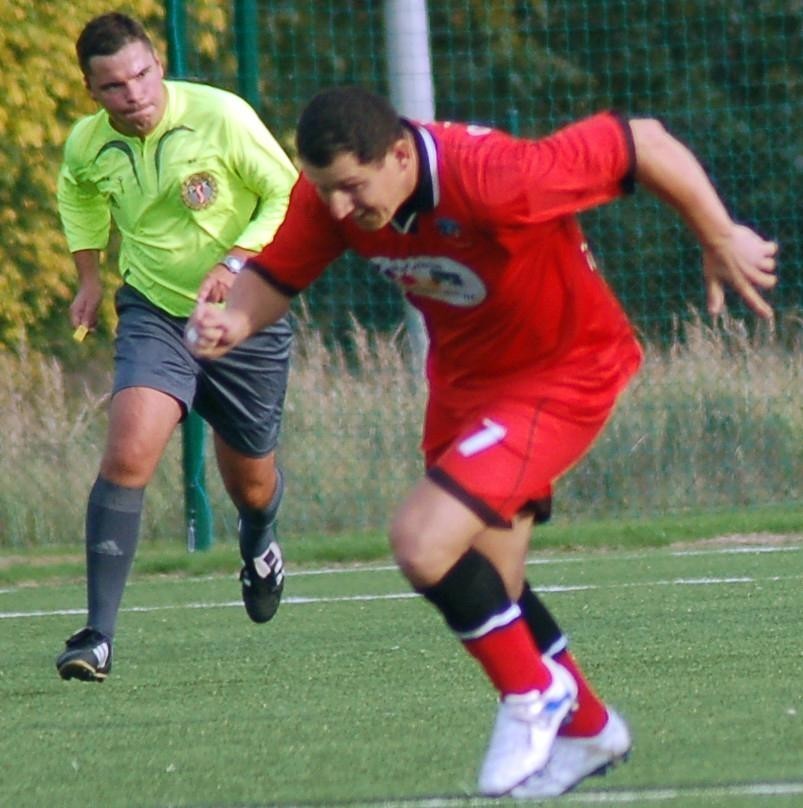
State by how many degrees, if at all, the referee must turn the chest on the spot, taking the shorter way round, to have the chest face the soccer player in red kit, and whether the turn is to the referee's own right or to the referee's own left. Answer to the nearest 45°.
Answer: approximately 45° to the referee's own left

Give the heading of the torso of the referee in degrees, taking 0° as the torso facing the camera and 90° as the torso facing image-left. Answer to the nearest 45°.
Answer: approximately 45°

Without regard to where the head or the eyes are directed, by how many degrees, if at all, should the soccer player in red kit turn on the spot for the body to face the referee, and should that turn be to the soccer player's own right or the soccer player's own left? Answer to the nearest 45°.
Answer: approximately 90° to the soccer player's own right

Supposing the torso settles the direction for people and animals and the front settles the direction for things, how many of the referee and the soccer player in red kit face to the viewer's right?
0

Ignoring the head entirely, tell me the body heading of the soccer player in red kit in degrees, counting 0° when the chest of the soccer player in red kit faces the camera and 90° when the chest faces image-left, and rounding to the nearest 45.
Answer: approximately 45°
